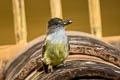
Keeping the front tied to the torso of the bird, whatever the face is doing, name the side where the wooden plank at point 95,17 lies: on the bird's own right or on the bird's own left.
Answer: on the bird's own left

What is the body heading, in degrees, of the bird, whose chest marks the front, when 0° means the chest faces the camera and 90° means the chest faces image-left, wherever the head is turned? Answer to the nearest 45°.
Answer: approximately 315°
